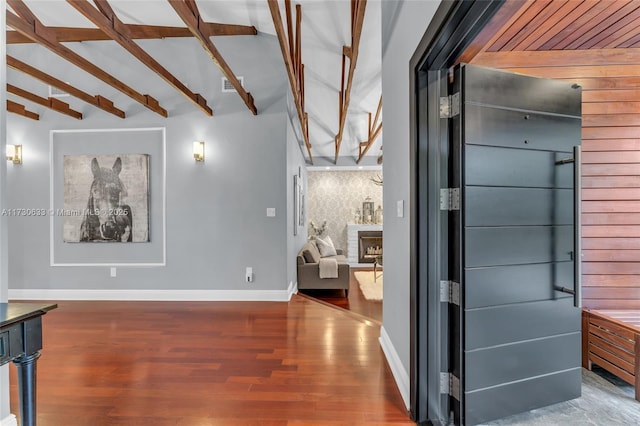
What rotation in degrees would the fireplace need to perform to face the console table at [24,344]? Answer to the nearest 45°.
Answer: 0° — it already faces it

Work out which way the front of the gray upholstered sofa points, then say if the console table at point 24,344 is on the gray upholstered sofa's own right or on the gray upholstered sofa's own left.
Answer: on the gray upholstered sofa's own right

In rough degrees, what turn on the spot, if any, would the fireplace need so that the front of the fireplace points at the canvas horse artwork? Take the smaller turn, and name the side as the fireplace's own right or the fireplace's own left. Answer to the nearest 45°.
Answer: approximately 45° to the fireplace's own right

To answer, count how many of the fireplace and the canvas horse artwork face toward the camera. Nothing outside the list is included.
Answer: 2

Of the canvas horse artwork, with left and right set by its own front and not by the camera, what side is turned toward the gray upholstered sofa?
left

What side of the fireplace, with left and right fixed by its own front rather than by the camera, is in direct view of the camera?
front

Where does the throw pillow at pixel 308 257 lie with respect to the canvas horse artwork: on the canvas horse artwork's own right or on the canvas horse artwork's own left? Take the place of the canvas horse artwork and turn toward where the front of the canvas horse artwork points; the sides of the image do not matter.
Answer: on the canvas horse artwork's own left
